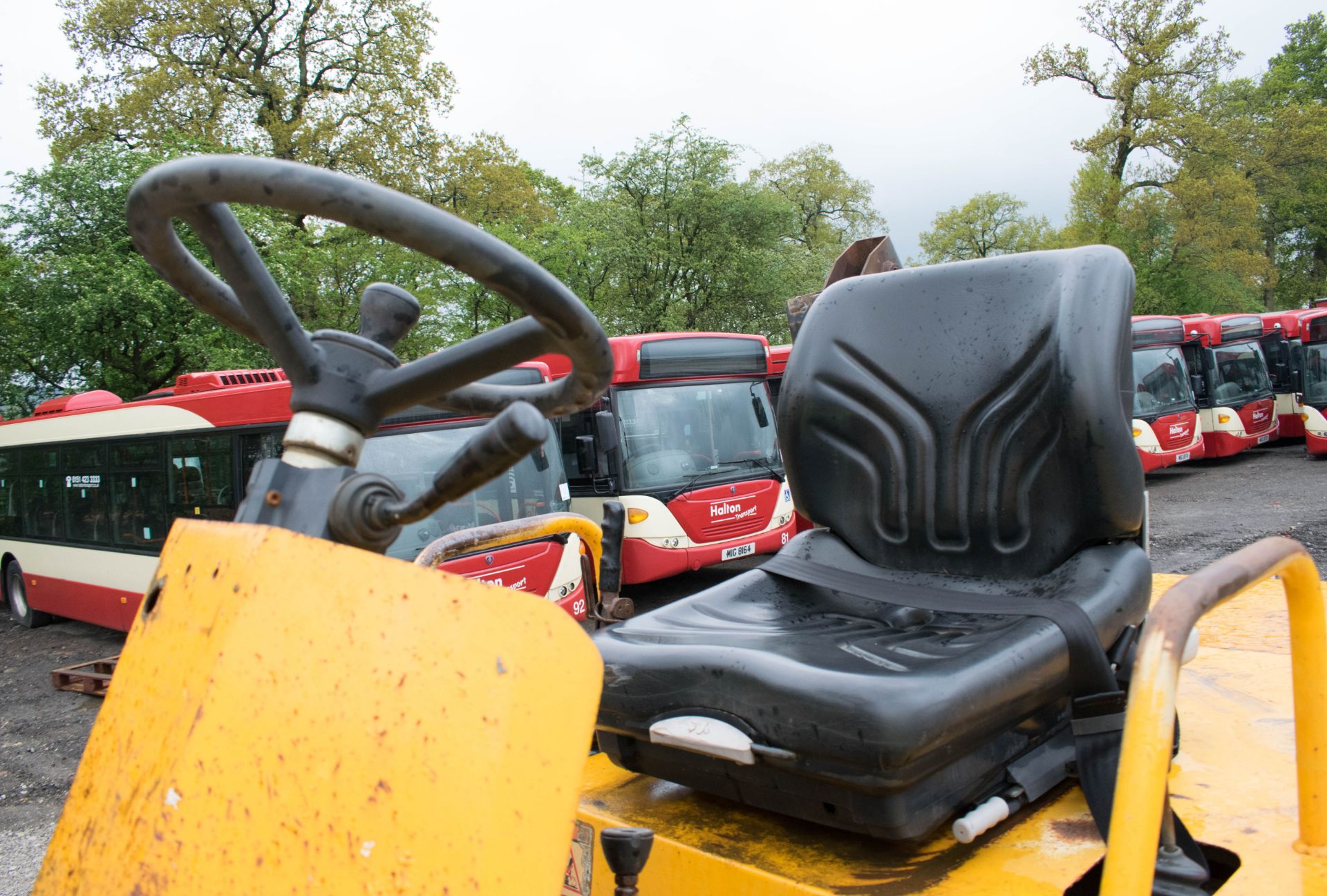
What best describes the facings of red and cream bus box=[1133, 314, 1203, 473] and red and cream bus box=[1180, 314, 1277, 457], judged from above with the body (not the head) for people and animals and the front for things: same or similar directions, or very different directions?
same or similar directions

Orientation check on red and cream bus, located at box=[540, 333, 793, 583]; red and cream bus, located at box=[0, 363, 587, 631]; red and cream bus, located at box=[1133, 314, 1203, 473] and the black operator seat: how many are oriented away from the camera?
0

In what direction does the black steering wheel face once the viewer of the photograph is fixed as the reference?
facing away from the viewer and to the right of the viewer

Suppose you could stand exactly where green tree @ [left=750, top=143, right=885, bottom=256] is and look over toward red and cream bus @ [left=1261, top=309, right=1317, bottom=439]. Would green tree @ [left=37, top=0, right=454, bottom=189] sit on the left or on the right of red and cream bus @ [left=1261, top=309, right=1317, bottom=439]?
right

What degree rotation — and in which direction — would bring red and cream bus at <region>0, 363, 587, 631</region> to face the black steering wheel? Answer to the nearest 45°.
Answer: approximately 45° to its right

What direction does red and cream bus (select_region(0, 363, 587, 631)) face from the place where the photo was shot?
facing the viewer and to the right of the viewer

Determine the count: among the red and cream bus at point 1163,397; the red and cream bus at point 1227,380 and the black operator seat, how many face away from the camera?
0

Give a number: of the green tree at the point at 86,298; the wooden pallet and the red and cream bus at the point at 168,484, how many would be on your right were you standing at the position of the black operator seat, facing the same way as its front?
3

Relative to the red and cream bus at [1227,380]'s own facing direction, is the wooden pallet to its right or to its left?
on its right

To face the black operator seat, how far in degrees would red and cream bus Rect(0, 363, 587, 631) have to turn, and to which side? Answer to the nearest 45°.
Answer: approximately 45° to its right

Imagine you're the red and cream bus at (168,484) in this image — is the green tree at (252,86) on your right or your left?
on your left

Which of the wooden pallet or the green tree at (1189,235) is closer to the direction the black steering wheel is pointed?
the green tree
